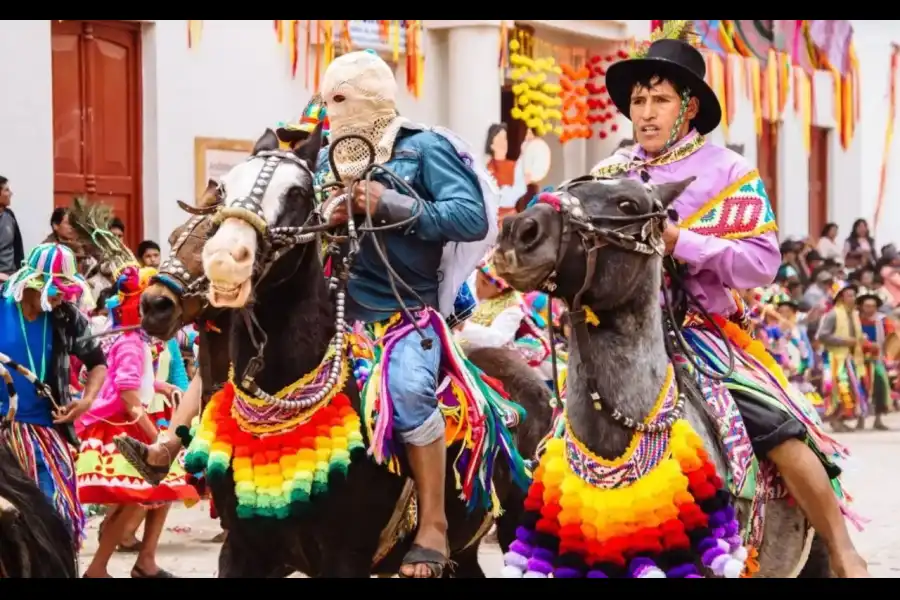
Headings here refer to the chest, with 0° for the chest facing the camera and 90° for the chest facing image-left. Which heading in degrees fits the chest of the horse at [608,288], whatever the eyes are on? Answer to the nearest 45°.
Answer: approximately 45°

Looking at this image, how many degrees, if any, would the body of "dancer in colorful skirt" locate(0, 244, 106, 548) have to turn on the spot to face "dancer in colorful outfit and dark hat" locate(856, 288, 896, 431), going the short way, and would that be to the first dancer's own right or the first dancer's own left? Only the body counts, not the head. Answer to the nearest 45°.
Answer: approximately 135° to the first dancer's own left

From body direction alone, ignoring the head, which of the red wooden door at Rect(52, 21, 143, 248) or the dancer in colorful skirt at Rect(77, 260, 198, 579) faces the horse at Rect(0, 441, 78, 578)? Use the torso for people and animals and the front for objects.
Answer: the red wooden door

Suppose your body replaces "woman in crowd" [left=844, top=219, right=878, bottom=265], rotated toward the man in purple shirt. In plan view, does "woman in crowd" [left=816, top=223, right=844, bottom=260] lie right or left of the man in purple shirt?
right
